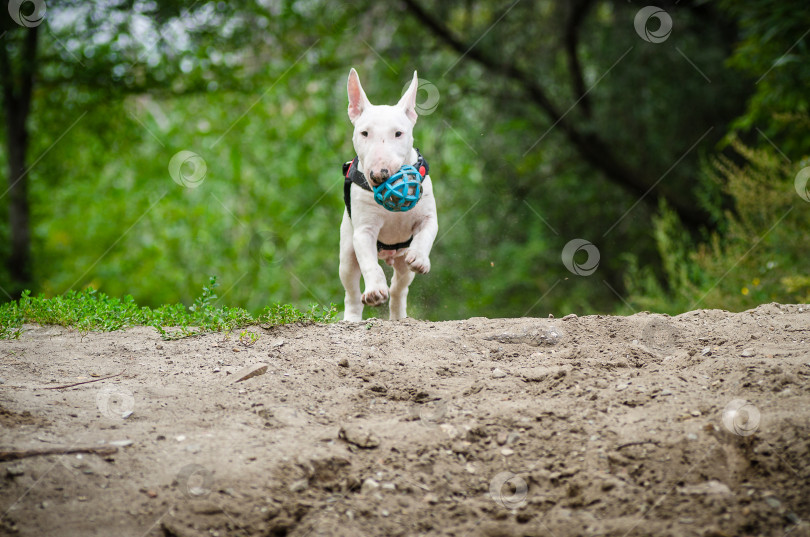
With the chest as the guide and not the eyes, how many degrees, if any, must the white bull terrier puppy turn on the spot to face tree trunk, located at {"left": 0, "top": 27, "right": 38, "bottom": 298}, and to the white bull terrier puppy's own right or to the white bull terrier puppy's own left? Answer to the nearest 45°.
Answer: approximately 135° to the white bull terrier puppy's own right

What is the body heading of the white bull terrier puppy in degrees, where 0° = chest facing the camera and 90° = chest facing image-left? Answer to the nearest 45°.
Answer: approximately 0°
